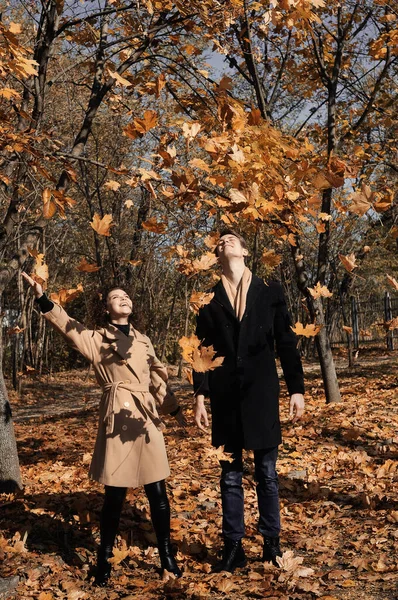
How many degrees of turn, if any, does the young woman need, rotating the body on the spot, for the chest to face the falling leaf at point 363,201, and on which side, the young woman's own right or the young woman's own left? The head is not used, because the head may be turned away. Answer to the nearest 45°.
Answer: approximately 90° to the young woman's own left

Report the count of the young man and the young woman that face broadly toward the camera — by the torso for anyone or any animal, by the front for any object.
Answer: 2

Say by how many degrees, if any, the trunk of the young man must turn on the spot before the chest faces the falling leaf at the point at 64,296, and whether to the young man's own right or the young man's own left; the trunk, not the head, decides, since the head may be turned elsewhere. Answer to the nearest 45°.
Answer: approximately 90° to the young man's own right

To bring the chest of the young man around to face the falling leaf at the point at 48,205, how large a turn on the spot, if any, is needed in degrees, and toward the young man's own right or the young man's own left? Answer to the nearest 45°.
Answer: approximately 90° to the young man's own right

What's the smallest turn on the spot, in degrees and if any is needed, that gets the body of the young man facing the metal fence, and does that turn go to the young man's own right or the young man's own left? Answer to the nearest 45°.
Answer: approximately 180°

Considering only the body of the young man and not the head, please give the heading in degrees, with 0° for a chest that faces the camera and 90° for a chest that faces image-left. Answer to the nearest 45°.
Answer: approximately 0°
